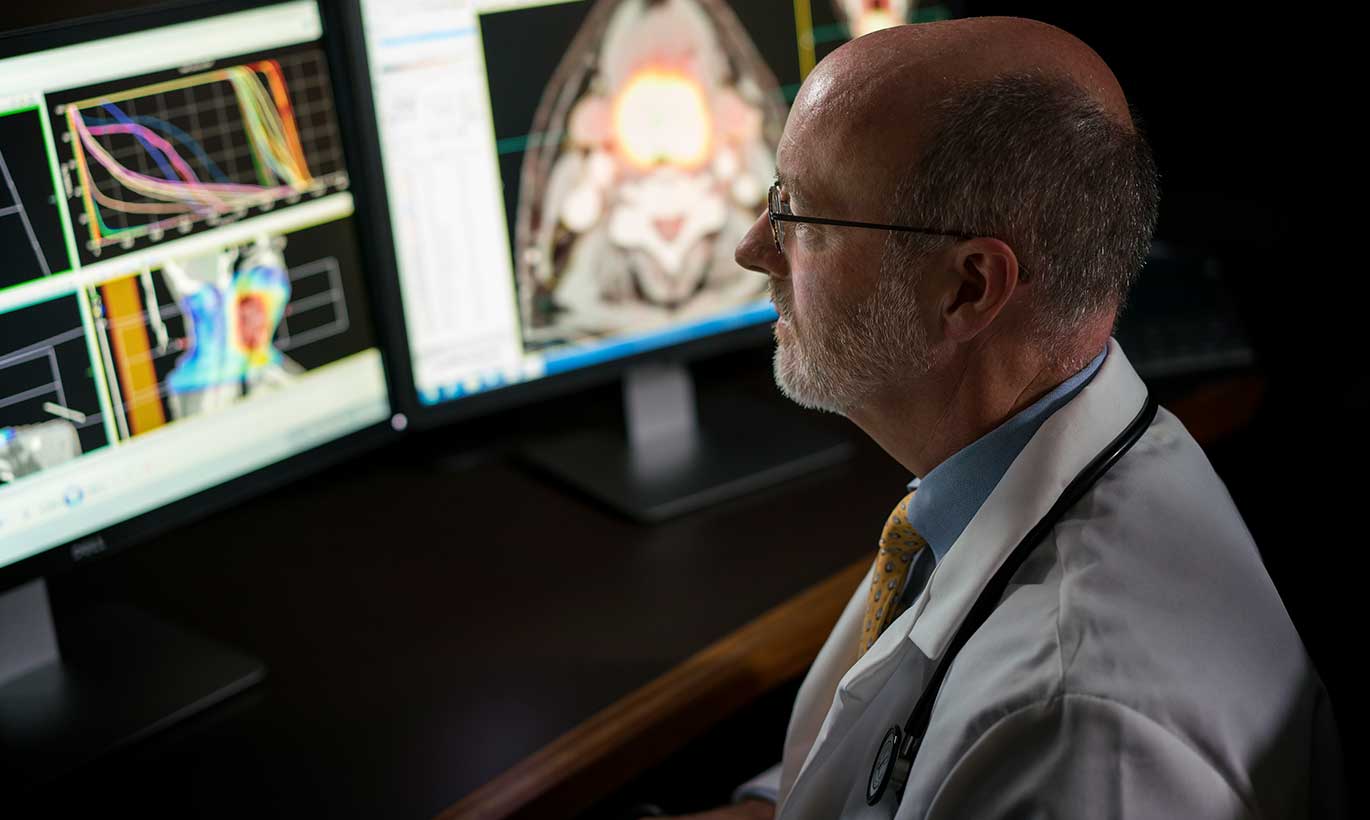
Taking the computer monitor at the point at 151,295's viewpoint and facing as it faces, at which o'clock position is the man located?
The man is roughly at 12 o'clock from the computer monitor.

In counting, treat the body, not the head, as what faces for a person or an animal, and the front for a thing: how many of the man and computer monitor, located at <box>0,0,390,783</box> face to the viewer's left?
1

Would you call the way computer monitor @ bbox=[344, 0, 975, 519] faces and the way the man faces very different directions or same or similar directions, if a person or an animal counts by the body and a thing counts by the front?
very different directions

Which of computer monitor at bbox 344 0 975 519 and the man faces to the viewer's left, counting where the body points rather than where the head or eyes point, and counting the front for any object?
the man

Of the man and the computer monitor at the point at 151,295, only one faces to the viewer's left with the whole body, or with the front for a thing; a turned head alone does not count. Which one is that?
the man

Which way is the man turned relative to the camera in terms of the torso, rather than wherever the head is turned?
to the viewer's left

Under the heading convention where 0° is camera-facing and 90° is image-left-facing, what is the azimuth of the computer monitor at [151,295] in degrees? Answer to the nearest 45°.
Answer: approximately 315°

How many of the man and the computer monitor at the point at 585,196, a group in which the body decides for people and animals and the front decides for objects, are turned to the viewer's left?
1
